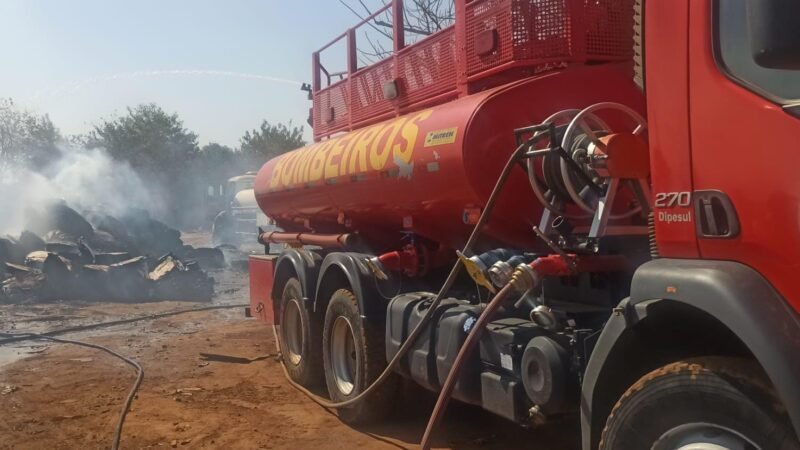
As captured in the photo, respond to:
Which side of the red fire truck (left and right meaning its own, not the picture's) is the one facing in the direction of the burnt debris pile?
back

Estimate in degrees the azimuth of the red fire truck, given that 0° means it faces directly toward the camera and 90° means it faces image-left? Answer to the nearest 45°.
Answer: approximately 315°

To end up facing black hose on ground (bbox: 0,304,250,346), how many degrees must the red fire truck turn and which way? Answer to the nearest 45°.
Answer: approximately 180°

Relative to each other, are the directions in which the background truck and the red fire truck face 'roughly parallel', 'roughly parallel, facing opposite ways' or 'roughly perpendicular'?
roughly perpendicular

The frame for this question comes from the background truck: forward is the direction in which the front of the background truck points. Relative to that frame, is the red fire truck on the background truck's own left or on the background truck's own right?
on the background truck's own left

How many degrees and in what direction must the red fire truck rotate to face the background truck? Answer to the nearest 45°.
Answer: approximately 180°
